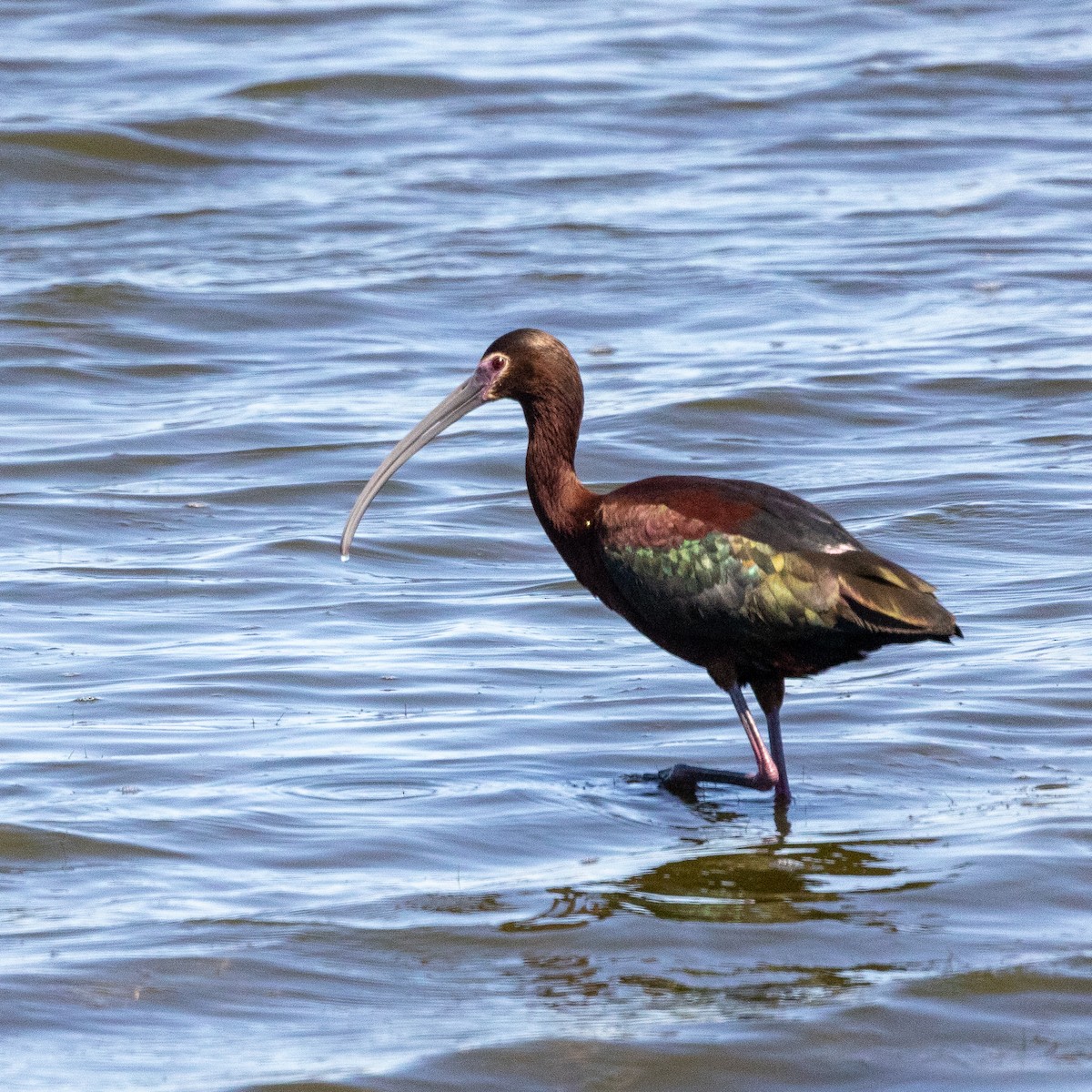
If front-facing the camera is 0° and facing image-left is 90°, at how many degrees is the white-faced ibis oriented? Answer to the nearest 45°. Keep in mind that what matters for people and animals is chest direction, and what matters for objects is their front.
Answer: approximately 90°
